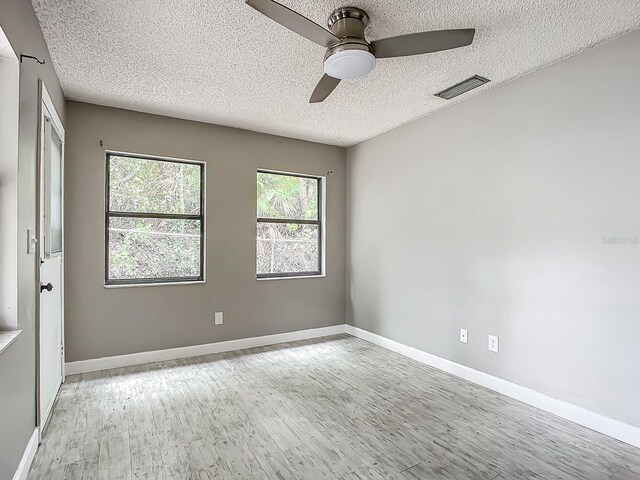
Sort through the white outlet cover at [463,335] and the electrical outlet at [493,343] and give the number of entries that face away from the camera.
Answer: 0

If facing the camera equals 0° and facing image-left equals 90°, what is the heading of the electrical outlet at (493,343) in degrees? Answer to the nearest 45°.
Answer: approximately 45°

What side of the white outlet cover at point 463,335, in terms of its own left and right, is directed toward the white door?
front

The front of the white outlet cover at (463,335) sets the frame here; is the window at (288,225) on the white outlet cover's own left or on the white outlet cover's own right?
on the white outlet cover's own right

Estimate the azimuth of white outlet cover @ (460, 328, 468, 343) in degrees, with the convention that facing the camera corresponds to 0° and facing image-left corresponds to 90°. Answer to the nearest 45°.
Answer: approximately 45°

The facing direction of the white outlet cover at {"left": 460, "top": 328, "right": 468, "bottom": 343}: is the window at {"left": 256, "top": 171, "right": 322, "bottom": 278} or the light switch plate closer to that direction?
the light switch plate
